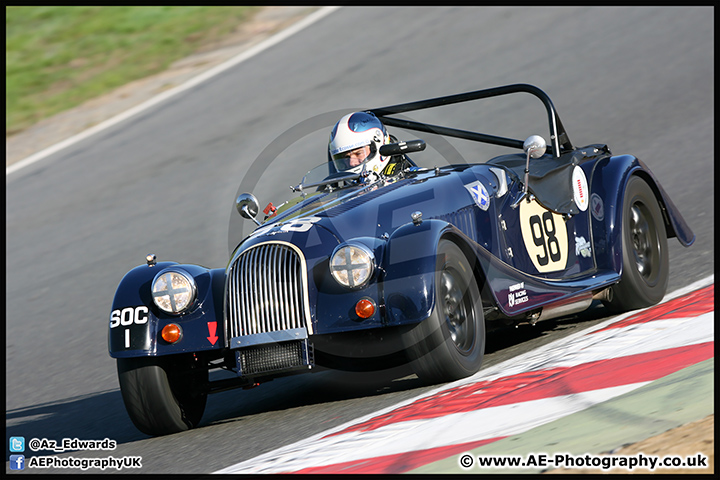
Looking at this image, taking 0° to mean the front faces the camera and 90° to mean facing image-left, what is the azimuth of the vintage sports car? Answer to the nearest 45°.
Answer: approximately 45°
